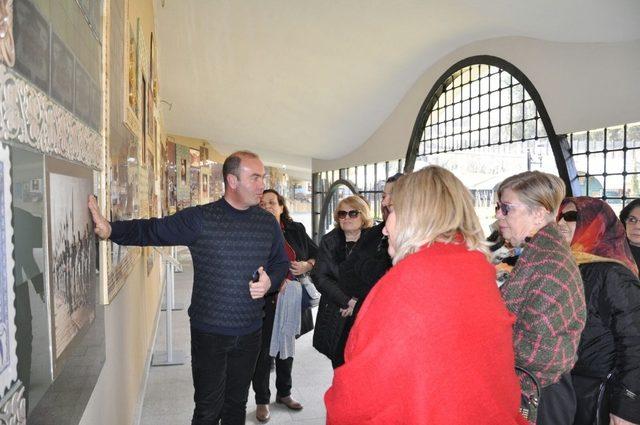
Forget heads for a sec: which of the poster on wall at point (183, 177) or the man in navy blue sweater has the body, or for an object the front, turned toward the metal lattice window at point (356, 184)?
the poster on wall

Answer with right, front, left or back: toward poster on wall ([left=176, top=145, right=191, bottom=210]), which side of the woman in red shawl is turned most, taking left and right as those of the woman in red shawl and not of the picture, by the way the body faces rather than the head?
front

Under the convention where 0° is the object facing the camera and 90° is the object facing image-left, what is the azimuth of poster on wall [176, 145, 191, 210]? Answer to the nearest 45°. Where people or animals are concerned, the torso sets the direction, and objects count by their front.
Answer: approximately 315°

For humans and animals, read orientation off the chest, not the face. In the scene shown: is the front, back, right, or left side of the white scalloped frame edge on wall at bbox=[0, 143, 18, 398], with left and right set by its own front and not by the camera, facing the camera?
right

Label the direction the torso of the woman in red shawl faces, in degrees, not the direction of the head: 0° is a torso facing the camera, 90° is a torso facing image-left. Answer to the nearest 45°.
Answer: approximately 135°

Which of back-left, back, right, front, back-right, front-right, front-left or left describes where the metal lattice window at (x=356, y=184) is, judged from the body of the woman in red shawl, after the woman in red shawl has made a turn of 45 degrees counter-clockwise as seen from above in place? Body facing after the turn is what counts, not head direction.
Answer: right

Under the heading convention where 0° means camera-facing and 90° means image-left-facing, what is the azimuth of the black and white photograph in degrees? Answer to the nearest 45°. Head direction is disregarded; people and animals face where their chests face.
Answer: approximately 270°

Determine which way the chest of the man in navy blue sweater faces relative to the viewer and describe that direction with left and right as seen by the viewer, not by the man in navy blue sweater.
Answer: facing the viewer and to the right of the viewer

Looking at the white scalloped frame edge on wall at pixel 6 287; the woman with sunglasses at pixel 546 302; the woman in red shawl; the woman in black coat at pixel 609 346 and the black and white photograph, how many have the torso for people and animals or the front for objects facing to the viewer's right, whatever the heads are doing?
2

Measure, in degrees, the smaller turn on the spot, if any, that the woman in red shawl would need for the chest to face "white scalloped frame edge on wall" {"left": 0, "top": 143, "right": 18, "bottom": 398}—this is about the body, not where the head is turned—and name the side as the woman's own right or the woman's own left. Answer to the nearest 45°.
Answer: approximately 90° to the woman's own left

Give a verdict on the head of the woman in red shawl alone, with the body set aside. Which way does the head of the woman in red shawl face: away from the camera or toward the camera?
away from the camera

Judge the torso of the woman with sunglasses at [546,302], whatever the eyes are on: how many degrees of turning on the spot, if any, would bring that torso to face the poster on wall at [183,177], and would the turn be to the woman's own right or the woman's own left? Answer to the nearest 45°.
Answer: approximately 45° to the woman's own right

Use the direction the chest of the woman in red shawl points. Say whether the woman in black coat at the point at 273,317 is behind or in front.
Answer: in front

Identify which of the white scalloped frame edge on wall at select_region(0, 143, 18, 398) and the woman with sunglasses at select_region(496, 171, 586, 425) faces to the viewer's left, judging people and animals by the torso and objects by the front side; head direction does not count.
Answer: the woman with sunglasses

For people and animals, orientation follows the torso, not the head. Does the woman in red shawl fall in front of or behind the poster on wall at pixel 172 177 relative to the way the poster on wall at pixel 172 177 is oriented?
in front

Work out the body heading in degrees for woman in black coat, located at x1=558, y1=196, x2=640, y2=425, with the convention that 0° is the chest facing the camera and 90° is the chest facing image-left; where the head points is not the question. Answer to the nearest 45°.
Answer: approximately 90°

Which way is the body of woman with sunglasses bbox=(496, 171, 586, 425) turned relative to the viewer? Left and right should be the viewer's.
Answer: facing to the left of the viewer
